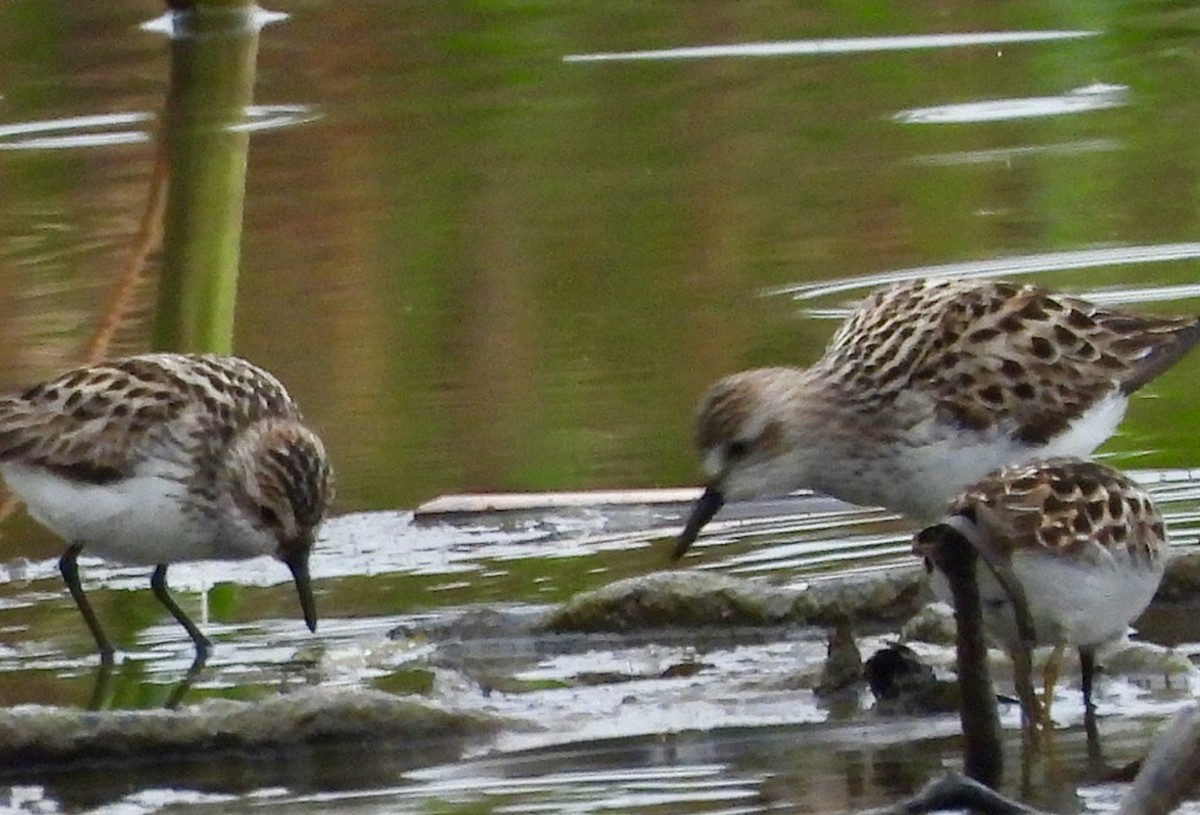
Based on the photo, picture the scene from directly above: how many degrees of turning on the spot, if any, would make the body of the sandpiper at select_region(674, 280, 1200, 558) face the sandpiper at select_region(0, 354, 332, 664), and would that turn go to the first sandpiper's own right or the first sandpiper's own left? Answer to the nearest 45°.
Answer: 0° — it already faces it

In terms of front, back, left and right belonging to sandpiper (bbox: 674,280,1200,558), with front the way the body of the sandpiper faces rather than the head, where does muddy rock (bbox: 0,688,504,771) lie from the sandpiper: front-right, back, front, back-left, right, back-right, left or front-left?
front-left

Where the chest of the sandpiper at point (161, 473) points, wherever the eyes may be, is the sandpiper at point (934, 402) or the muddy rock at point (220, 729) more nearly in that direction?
the sandpiper

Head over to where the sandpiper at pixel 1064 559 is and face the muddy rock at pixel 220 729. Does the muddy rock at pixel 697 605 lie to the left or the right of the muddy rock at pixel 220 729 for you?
right

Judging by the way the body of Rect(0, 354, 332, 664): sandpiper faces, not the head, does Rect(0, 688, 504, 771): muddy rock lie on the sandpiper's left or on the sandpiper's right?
on the sandpiper's right

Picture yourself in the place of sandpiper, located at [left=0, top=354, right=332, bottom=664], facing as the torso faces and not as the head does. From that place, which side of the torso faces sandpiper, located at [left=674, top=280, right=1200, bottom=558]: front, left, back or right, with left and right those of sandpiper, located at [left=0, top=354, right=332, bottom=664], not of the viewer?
front

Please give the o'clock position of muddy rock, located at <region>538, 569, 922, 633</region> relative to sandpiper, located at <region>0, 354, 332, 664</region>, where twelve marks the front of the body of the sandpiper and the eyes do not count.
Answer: The muddy rock is roughly at 1 o'clock from the sandpiper.

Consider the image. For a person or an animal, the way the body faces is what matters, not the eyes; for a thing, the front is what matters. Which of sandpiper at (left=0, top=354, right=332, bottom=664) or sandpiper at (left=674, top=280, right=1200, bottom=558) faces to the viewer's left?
sandpiper at (left=674, top=280, right=1200, bottom=558)

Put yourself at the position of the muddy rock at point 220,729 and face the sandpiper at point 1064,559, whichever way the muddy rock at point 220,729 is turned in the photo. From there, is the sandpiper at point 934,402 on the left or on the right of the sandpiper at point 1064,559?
left

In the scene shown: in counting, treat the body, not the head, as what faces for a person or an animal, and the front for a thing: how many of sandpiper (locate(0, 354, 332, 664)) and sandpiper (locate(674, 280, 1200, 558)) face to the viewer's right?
1

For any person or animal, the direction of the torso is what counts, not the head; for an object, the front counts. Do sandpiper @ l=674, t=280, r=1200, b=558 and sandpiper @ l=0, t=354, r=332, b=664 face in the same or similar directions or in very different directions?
very different directions

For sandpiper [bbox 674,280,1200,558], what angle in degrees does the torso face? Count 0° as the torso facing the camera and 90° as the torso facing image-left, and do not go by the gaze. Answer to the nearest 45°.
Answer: approximately 90°

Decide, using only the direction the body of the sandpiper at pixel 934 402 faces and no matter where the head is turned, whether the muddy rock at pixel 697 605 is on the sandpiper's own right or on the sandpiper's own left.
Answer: on the sandpiper's own left

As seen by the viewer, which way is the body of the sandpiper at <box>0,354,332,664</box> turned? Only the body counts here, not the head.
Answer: to the viewer's right
